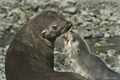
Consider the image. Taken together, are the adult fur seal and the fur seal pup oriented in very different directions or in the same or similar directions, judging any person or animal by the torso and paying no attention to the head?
very different directions

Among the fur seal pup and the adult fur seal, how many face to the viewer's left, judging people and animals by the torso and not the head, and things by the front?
1

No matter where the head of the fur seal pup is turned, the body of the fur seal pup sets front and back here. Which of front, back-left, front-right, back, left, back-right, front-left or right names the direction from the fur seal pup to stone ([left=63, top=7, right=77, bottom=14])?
right

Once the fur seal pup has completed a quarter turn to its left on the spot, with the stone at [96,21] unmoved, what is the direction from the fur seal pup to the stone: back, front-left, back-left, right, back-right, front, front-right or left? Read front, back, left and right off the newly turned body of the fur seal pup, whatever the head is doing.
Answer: back

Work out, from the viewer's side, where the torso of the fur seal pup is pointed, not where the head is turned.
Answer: to the viewer's left
